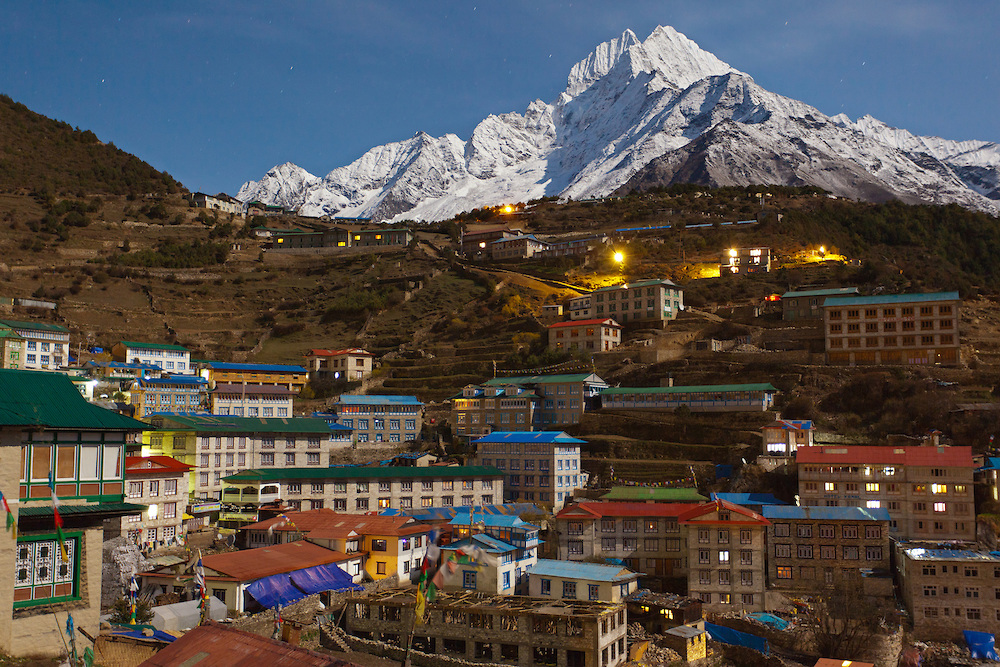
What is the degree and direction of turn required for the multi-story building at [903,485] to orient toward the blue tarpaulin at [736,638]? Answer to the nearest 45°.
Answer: approximately 45° to its right

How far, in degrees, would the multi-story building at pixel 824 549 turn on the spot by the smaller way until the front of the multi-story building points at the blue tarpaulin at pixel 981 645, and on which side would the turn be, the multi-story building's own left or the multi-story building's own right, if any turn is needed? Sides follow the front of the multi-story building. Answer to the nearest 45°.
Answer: approximately 45° to the multi-story building's own left

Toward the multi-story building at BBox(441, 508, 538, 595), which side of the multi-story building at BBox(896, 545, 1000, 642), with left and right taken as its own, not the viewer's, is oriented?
right

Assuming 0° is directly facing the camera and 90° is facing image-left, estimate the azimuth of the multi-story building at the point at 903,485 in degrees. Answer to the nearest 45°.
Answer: approximately 0°

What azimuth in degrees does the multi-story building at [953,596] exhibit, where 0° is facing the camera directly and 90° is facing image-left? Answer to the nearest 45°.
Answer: approximately 0°

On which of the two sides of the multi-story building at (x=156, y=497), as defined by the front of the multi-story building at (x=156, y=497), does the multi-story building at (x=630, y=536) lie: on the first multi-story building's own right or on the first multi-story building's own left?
on the first multi-story building's own left

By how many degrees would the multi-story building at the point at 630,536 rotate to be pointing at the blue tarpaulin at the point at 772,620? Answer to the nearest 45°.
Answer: approximately 45° to its left

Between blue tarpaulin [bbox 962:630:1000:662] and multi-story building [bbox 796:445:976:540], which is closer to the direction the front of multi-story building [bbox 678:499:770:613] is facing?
the blue tarpaulin

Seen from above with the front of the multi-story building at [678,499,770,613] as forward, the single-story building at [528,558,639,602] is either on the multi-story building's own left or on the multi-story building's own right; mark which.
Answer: on the multi-story building's own right

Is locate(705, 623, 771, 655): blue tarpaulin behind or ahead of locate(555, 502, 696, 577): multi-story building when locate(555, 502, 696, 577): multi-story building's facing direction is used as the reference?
ahead
